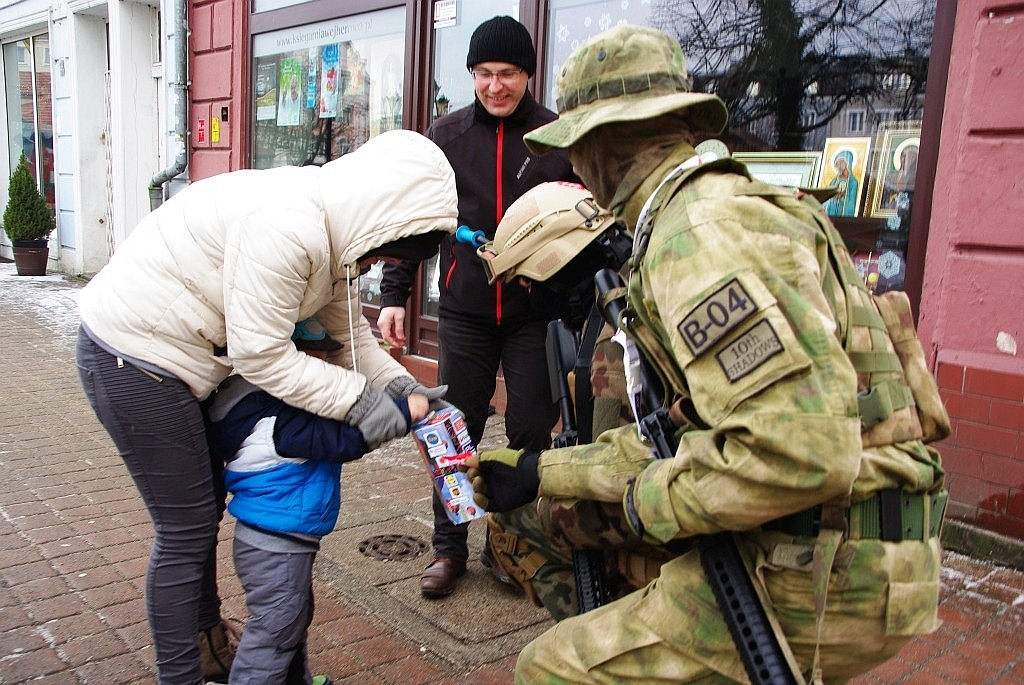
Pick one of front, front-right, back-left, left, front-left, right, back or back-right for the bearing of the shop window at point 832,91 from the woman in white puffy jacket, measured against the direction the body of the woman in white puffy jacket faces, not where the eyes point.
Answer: front-left

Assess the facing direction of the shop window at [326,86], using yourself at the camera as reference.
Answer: facing the viewer and to the left of the viewer

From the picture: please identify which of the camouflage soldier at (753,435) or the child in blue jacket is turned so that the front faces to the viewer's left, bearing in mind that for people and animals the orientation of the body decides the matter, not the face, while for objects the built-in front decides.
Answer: the camouflage soldier

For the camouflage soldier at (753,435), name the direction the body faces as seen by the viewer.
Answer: to the viewer's left

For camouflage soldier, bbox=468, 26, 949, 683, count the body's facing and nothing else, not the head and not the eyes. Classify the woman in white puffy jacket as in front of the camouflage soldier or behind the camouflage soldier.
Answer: in front

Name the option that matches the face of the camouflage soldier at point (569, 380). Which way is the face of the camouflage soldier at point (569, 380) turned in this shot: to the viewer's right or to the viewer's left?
to the viewer's left

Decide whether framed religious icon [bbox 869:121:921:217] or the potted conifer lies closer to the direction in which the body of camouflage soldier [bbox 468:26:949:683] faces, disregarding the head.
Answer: the potted conifer

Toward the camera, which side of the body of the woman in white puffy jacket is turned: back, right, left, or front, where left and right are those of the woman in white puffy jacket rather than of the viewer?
right

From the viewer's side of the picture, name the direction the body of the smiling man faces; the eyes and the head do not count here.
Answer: toward the camera

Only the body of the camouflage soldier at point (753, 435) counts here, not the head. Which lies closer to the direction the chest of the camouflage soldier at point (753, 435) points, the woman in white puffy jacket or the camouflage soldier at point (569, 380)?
the woman in white puffy jacket

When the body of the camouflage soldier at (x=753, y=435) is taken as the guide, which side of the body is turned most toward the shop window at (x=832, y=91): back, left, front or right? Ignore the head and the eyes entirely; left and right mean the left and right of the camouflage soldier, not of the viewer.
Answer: right

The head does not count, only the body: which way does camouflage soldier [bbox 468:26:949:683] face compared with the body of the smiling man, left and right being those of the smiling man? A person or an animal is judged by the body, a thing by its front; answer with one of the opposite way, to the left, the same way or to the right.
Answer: to the right

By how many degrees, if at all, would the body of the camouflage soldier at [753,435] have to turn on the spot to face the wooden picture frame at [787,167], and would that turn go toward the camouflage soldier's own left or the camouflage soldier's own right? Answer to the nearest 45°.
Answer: approximately 90° to the camouflage soldier's own right

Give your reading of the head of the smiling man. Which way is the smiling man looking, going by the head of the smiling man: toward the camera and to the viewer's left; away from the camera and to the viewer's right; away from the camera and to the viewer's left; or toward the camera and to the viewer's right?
toward the camera and to the viewer's left

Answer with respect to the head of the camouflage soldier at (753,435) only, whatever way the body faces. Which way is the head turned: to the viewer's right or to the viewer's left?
to the viewer's left

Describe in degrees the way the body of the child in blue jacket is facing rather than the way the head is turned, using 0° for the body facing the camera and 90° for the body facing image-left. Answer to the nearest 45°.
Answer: approximately 270°

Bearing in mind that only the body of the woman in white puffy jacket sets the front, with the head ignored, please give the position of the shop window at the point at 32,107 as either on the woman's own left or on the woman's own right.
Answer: on the woman's own left
